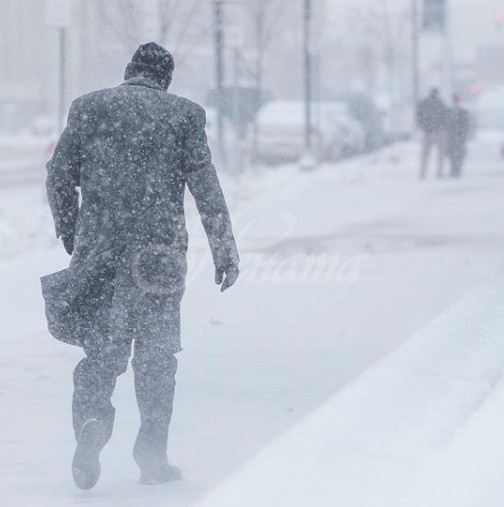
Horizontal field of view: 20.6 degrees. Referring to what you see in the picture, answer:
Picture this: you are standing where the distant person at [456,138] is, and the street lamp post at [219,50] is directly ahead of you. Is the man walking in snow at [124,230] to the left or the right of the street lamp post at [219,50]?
left

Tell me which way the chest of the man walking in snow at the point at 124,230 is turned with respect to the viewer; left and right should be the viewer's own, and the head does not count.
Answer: facing away from the viewer

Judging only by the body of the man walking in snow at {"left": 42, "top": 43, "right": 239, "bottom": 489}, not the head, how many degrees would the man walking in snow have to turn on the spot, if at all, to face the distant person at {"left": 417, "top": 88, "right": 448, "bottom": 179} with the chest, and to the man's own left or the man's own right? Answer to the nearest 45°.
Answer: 0° — they already face them

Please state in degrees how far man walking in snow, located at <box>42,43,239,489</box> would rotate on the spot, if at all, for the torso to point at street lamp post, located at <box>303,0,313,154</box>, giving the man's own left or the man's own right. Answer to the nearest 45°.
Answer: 0° — they already face it

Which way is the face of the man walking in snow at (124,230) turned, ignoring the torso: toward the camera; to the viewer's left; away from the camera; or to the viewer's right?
away from the camera
